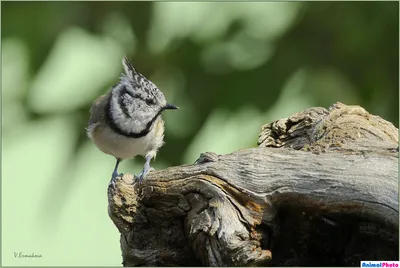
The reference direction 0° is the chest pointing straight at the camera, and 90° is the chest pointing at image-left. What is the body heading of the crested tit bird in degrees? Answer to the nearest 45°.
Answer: approximately 315°
